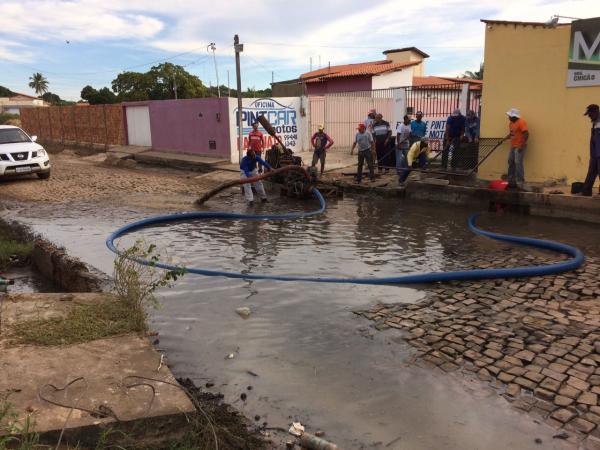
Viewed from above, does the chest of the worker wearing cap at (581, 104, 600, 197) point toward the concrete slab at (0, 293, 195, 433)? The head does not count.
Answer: no

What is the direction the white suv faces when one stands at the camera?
facing the viewer and to the right of the viewer

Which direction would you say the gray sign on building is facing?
toward the camera

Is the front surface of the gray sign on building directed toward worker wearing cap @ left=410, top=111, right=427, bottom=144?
no

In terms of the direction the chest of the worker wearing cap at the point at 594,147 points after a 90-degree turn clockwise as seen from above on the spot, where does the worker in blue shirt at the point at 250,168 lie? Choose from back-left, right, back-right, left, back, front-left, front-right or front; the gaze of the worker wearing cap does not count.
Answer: left

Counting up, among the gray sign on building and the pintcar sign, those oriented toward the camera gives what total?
2

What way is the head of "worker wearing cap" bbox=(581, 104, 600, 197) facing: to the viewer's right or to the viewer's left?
to the viewer's left

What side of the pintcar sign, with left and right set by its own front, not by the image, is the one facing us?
front

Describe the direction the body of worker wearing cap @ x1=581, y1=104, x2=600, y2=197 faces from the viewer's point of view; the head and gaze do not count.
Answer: to the viewer's left

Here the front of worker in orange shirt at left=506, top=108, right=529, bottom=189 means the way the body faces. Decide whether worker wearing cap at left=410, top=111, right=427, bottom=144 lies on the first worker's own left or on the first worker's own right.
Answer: on the first worker's own right
